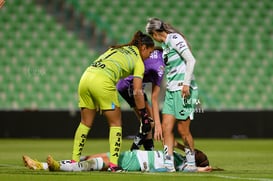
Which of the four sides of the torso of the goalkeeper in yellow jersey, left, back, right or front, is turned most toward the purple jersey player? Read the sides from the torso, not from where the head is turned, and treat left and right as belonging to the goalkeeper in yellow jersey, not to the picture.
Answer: front

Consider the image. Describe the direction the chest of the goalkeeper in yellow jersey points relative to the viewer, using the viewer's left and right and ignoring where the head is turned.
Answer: facing away from the viewer and to the right of the viewer
